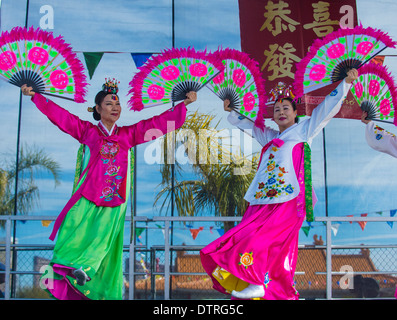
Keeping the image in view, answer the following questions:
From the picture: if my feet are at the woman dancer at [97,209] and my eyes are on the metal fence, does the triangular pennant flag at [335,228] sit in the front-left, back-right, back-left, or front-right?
front-right

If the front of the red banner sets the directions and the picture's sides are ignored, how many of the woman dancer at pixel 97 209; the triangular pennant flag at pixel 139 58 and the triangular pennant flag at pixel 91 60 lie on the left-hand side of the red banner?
0

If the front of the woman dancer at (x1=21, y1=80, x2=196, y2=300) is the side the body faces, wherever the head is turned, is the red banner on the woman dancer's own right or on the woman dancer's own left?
on the woman dancer's own left

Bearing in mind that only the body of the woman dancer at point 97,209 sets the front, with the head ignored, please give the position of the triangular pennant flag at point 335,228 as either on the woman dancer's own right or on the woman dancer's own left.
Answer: on the woman dancer's own left

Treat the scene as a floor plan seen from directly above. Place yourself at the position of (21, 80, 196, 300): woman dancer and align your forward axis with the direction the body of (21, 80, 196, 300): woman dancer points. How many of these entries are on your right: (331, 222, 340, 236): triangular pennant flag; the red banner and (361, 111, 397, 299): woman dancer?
0

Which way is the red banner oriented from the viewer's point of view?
toward the camera

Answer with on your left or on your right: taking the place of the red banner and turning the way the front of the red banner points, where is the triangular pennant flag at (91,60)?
on your right

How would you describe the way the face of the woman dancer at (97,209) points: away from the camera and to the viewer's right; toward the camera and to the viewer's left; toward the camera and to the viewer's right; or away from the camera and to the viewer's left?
toward the camera and to the viewer's right

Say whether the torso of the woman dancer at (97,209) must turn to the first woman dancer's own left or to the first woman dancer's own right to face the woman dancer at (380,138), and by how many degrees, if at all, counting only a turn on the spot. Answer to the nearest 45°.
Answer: approximately 45° to the first woman dancer's own left

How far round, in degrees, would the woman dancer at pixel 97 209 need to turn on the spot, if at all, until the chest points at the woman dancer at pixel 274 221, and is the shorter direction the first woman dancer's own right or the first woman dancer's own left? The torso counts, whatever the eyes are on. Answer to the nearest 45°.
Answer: approximately 45° to the first woman dancer's own left

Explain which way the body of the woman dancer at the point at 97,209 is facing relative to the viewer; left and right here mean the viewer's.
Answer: facing the viewer and to the right of the viewer

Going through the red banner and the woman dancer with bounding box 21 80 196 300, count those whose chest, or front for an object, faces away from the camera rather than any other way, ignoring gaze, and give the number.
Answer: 0
